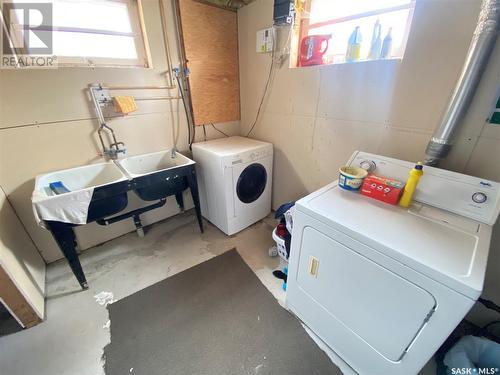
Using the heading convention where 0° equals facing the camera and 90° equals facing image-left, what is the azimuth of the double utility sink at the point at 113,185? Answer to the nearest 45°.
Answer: approximately 315°

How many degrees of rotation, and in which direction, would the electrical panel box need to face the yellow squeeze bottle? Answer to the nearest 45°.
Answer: approximately 90° to its left

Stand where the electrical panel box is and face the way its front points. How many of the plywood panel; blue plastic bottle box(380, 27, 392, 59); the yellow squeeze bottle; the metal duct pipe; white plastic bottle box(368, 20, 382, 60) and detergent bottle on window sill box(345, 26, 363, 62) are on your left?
5

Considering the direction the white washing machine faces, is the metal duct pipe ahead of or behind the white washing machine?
ahead

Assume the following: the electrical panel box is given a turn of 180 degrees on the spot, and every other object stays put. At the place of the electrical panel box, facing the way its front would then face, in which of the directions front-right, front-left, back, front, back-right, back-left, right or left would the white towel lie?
back

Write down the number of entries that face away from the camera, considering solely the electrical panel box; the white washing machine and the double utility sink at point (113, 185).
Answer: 0

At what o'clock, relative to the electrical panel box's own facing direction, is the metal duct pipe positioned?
The metal duct pipe is roughly at 9 o'clock from the electrical panel box.

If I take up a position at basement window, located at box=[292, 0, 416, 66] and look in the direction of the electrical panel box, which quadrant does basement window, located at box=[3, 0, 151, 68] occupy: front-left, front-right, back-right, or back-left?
front-left

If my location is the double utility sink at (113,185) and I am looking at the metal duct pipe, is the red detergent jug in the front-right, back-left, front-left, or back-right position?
front-left

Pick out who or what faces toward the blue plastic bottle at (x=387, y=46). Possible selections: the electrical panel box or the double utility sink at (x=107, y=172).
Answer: the double utility sink

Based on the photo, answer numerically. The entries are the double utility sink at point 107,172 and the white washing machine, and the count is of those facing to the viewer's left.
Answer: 0
